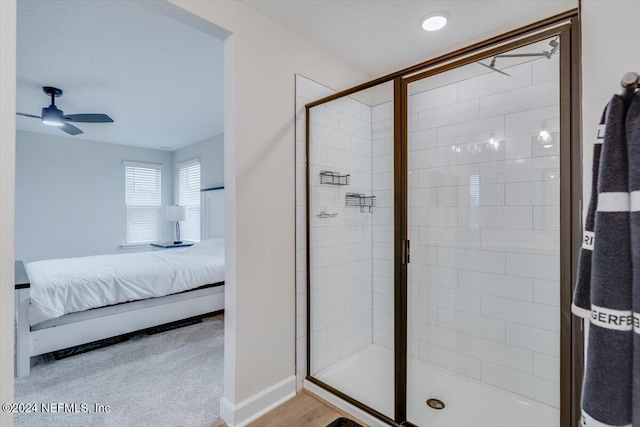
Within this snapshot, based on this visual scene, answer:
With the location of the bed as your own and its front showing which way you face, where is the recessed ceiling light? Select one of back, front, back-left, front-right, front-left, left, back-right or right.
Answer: left

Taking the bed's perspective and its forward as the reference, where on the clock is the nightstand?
The nightstand is roughly at 5 o'clock from the bed.

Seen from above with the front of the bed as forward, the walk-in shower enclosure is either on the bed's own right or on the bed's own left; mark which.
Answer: on the bed's own left

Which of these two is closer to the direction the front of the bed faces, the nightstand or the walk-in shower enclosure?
the walk-in shower enclosure

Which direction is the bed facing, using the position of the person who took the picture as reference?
facing the viewer and to the left of the viewer

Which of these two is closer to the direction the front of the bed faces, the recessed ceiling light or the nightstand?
the recessed ceiling light
